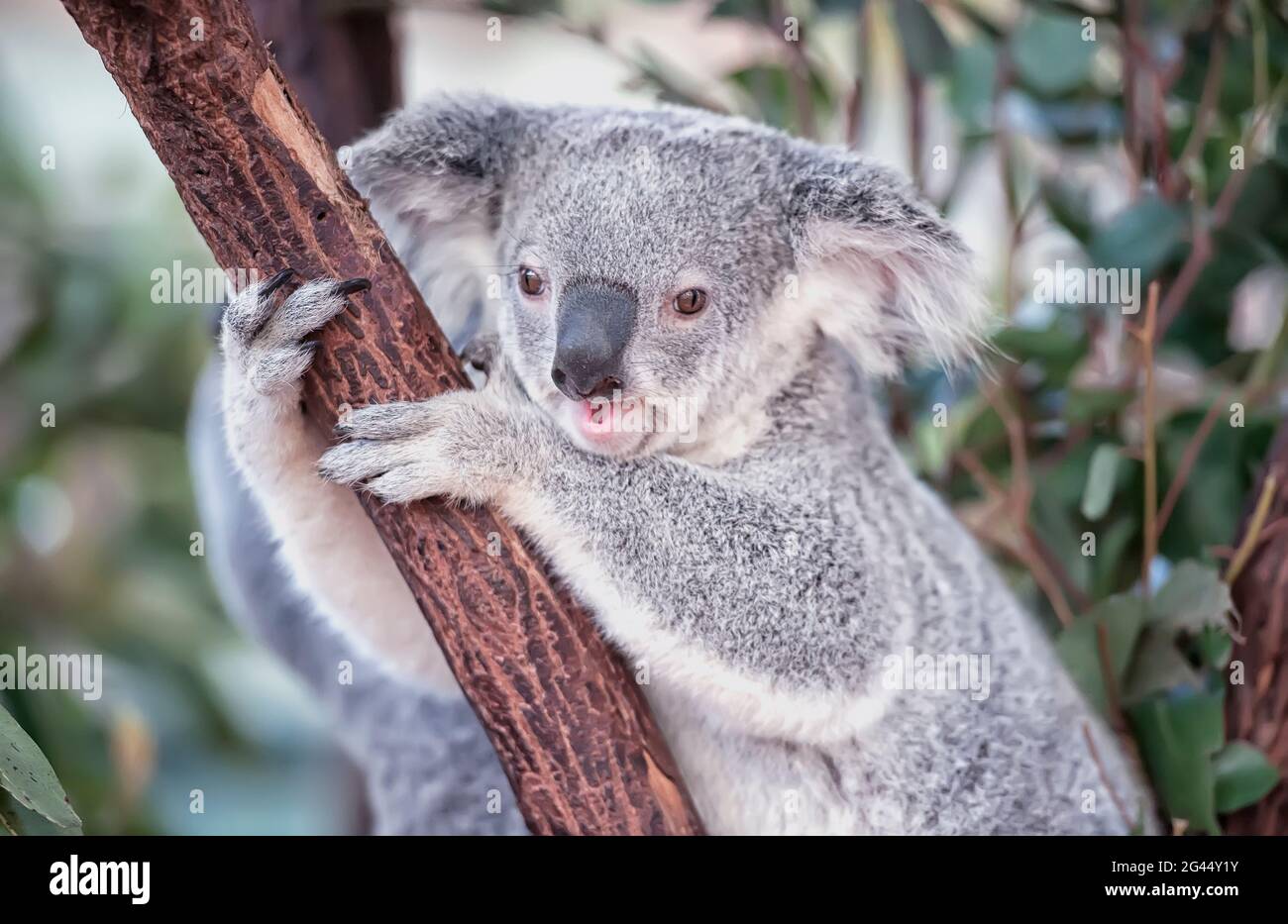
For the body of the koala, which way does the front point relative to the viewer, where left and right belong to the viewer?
facing the viewer and to the left of the viewer

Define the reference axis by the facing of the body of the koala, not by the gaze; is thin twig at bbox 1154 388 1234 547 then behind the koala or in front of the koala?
behind

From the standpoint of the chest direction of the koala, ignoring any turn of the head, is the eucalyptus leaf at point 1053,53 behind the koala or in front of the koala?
behind

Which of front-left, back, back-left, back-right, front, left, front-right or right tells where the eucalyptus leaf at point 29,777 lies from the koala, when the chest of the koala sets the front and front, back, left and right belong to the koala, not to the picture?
front

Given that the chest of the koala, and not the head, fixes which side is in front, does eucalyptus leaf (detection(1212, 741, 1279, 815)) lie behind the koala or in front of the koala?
behind

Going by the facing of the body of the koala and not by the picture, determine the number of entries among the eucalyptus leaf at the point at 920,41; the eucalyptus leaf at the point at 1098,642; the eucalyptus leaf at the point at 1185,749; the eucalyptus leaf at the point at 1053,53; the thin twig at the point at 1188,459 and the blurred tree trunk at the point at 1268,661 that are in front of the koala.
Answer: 0

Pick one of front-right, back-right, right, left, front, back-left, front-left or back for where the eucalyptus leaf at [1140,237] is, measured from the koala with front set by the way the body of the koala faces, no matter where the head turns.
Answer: back

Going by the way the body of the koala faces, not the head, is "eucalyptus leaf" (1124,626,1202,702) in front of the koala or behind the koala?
behind

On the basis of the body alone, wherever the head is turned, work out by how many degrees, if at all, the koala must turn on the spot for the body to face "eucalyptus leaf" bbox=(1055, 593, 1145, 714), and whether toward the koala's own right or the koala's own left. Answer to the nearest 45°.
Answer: approximately 180°

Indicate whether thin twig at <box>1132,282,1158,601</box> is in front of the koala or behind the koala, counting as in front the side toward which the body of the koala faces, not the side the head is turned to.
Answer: behind

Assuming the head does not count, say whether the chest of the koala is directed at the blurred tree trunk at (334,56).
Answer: no
